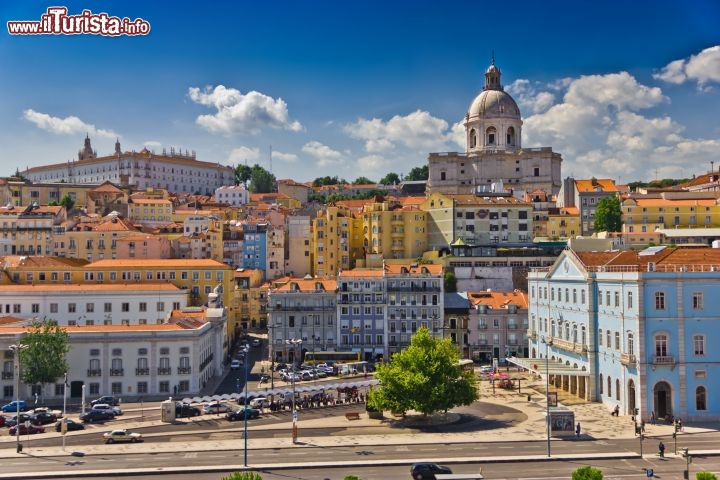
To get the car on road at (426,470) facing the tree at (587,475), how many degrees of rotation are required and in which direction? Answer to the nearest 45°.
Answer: approximately 45° to its right

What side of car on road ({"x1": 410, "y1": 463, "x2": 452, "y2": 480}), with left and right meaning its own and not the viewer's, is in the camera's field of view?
right
